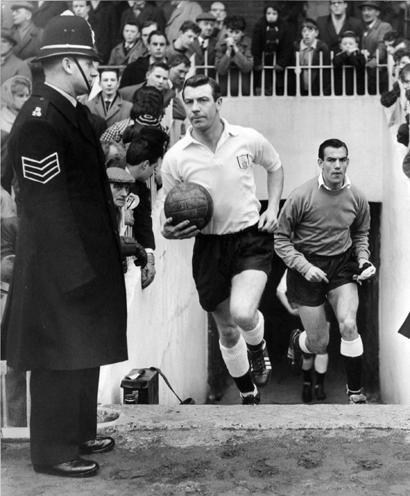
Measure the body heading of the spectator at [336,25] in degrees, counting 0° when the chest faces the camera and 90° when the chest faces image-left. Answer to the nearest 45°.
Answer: approximately 0°

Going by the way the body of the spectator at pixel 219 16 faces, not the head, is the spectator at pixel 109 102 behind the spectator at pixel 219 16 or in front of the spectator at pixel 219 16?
in front

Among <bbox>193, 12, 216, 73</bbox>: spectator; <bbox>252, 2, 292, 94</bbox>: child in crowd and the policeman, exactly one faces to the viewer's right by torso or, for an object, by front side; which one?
the policeman

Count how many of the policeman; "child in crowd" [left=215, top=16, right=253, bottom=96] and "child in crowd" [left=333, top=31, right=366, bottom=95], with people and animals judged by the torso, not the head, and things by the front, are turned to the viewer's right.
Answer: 1

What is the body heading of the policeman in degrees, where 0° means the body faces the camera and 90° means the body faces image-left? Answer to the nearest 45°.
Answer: approximately 270°

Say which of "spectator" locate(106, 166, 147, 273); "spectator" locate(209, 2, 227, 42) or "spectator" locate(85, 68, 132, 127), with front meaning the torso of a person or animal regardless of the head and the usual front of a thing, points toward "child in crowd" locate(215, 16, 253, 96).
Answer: "spectator" locate(209, 2, 227, 42)

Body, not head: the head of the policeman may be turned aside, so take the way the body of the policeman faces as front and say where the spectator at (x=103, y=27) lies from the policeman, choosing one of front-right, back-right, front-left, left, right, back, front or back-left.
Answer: left

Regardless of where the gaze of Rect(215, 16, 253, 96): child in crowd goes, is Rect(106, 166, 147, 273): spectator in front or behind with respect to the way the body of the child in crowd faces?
in front

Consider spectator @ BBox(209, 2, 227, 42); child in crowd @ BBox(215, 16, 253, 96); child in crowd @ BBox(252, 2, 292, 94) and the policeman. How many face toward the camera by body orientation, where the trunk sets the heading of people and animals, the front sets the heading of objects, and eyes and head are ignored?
3

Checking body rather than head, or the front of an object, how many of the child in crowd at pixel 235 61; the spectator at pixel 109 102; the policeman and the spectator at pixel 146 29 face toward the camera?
3
